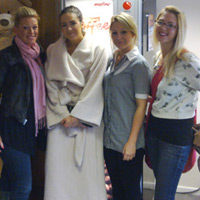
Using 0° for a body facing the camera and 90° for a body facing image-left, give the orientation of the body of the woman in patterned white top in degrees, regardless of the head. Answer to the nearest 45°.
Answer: approximately 45°

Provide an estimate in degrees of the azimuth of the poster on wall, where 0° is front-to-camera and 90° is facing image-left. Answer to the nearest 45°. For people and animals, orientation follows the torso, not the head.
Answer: approximately 0°

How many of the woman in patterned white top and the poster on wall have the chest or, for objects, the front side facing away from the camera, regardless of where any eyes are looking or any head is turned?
0

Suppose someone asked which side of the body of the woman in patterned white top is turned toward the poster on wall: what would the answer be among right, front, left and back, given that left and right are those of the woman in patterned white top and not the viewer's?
right
